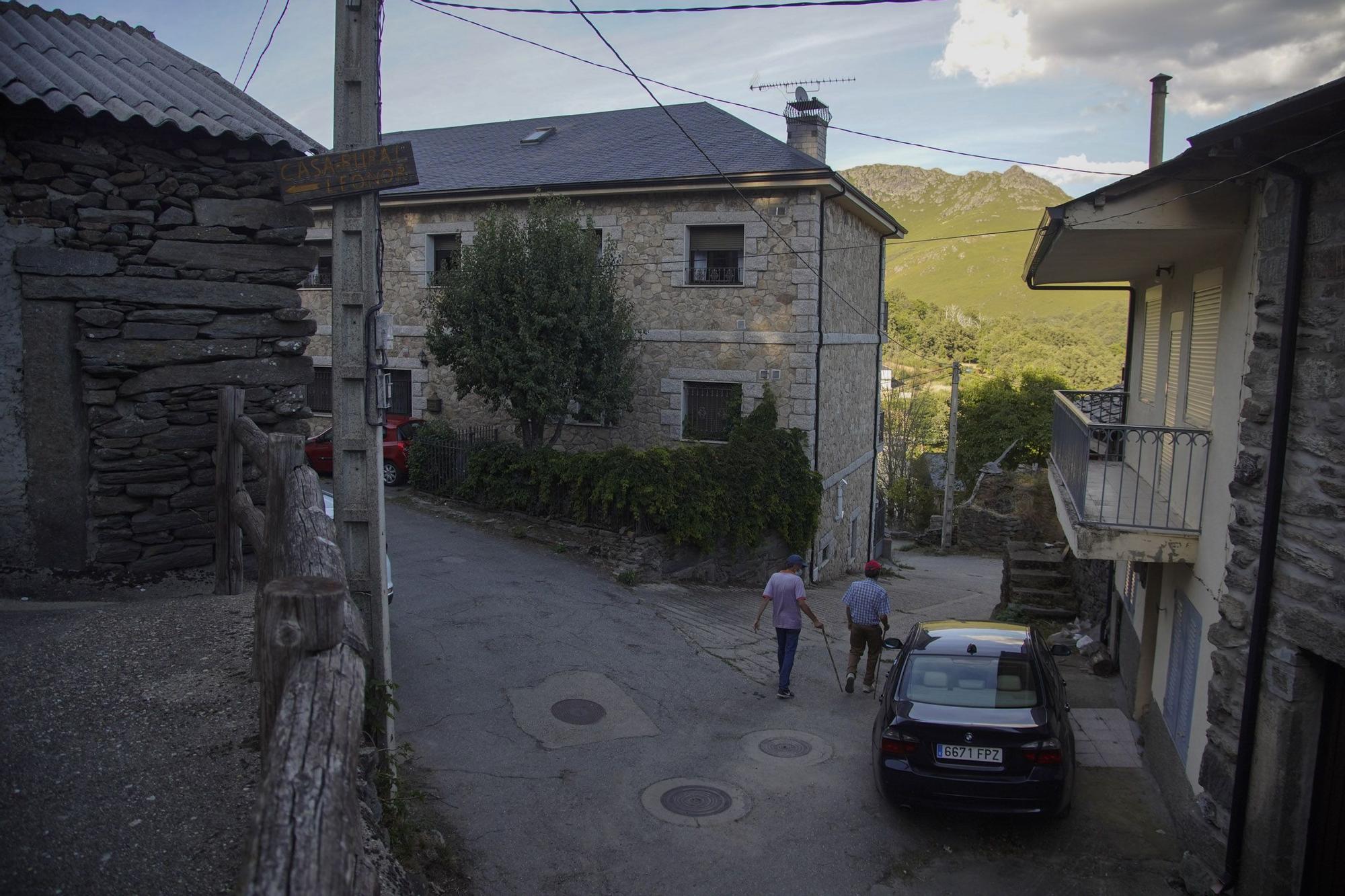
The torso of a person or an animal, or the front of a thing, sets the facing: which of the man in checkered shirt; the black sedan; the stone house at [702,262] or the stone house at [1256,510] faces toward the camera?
the stone house at [702,262]

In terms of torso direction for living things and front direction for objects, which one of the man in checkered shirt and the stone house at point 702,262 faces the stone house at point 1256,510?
the stone house at point 702,262

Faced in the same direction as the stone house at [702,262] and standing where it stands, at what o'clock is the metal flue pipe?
The metal flue pipe is roughly at 11 o'clock from the stone house.

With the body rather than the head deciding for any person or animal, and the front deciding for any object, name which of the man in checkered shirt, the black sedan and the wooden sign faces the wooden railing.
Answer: the wooden sign

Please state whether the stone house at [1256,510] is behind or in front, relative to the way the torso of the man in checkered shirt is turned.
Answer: behind

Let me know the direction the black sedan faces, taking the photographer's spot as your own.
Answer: facing away from the viewer

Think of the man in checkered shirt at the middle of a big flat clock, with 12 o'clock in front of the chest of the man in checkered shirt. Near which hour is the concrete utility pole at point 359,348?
The concrete utility pole is roughly at 7 o'clock from the man in checkered shirt.

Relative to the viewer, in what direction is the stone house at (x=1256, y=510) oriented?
to the viewer's left

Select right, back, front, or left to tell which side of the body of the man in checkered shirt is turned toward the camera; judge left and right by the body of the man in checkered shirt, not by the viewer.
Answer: back

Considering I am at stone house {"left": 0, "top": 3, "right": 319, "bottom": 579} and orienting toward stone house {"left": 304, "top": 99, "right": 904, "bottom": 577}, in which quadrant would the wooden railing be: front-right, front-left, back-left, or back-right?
back-right

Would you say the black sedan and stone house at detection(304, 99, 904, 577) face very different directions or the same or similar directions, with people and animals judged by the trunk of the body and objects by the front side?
very different directions

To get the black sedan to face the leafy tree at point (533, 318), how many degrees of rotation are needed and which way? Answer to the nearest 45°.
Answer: approximately 45° to its left
